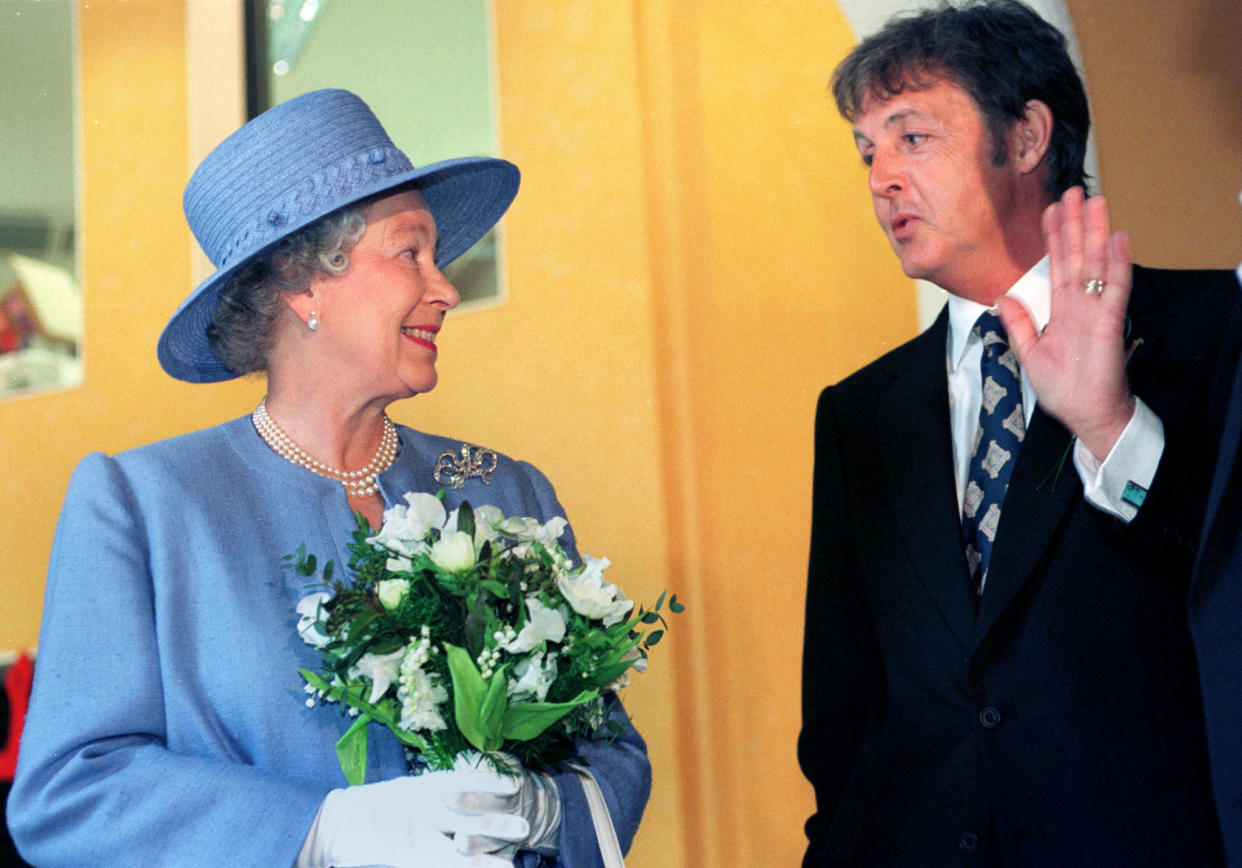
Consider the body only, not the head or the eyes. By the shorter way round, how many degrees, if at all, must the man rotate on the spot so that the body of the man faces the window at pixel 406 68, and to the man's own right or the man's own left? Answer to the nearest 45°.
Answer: approximately 90° to the man's own right

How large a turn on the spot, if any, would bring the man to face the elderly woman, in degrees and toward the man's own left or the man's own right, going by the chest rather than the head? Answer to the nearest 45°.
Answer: approximately 45° to the man's own right

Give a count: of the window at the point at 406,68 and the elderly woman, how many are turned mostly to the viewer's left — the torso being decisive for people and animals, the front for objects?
0

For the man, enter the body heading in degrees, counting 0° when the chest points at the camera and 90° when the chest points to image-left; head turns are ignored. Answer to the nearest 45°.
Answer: approximately 45°

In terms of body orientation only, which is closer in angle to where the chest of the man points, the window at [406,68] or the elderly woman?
the elderly woman

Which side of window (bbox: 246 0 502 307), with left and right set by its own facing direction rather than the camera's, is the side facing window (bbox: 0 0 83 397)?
right

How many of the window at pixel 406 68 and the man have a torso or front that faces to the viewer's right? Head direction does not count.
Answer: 0

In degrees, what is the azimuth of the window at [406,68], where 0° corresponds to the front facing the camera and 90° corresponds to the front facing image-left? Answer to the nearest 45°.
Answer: approximately 0°
